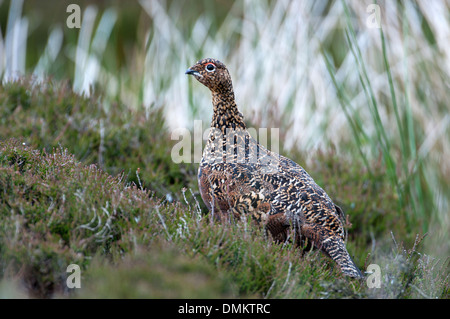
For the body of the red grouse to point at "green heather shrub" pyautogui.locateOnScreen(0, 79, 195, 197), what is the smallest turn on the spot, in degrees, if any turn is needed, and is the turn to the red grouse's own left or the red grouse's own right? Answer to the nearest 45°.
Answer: approximately 45° to the red grouse's own right

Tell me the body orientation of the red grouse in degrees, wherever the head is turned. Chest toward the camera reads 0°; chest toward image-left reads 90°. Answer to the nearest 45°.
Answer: approximately 90°
